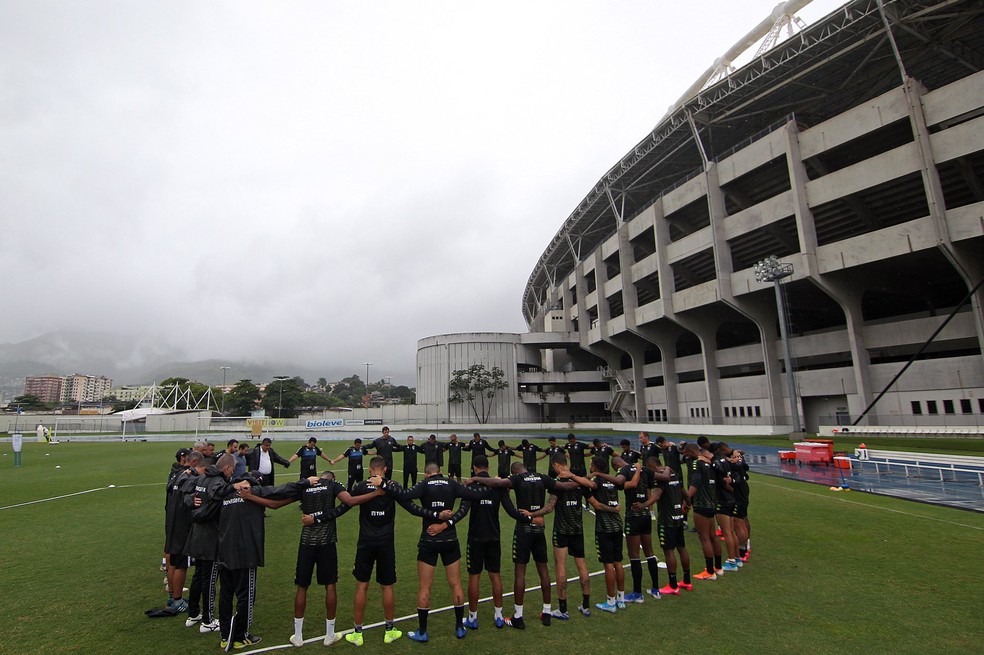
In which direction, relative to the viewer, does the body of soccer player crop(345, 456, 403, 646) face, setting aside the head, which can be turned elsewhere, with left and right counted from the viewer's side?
facing away from the viewer

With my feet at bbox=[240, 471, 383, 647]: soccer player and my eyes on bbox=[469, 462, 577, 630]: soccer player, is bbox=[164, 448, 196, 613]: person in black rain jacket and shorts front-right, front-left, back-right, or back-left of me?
back-left

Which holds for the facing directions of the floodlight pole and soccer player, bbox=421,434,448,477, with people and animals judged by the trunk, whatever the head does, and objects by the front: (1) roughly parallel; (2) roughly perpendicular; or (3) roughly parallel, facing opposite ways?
roughly perpendicular

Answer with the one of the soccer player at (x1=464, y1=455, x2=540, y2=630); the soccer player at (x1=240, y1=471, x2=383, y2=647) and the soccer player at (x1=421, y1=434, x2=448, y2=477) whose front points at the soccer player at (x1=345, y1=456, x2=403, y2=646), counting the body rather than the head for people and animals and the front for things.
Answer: the soccer player at (x1=421, y1=434, x2=448, y2=477)

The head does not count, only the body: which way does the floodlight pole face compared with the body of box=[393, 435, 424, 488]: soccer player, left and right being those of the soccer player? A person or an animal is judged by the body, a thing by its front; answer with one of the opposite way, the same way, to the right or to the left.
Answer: to the right

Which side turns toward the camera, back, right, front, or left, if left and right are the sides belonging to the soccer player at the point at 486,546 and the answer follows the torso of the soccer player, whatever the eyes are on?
back

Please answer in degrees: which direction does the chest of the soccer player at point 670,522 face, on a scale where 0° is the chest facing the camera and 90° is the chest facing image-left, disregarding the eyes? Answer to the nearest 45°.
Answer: approximately 135°

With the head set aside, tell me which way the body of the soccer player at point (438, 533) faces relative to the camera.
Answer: away from the camera

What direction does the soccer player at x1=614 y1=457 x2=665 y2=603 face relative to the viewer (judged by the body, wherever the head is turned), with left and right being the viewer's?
facing away from the viewer and to the left of the viewer

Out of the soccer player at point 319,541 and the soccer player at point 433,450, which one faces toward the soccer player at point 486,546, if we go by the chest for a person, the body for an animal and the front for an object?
the soccer player at point 433,450

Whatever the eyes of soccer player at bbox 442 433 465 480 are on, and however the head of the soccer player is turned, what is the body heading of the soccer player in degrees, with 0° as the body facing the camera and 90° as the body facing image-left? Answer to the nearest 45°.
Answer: approximately 0°

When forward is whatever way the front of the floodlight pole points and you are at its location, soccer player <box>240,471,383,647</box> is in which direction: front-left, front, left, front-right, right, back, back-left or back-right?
front-left

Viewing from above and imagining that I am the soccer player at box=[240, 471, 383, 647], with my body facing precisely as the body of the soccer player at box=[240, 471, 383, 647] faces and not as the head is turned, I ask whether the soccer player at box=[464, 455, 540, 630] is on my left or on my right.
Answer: on my right

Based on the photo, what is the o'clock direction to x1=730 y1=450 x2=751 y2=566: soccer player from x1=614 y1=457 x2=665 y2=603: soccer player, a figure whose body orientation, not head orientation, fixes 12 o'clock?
x1=730 y1=450 x2=751 y2=566: soccer player is roughly at 3 o'clock from x1=614 y1=457 x2=665 y2=603: soccer player.

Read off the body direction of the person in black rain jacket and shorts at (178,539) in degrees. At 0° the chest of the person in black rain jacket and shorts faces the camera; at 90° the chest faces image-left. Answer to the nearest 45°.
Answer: approximately 270°
